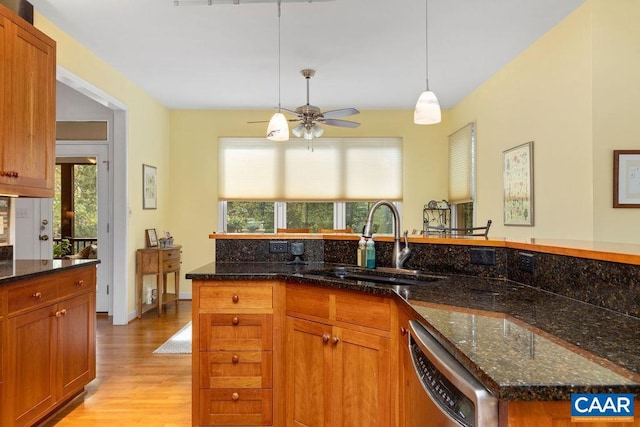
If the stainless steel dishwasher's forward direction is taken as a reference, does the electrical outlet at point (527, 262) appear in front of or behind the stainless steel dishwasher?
behind

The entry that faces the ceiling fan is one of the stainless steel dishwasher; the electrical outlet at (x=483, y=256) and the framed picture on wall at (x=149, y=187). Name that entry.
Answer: the framed picture on wall

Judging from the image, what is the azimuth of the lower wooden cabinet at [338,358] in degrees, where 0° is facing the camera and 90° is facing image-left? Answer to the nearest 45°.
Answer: approximately 45°

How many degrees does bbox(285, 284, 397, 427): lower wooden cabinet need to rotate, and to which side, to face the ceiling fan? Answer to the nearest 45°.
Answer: approximately 135° to its right

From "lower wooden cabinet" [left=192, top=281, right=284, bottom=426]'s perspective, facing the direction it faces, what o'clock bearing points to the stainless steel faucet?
The stainless steel faucet is roughly at 9 o'clock from the lower wooden cabinet.

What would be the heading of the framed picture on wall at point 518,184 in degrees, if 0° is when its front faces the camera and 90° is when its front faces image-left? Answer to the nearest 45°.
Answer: approximately 45°

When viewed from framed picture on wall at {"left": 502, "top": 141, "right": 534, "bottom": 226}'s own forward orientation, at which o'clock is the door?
The door is roughly at 1 o'clock from the framed picture on wall.
